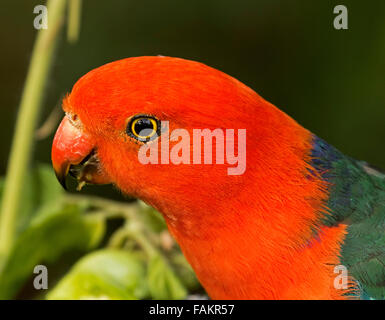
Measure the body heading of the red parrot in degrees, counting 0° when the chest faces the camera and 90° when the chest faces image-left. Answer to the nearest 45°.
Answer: approximately 90°

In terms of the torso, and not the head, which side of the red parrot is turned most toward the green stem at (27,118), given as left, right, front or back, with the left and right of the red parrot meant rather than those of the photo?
front

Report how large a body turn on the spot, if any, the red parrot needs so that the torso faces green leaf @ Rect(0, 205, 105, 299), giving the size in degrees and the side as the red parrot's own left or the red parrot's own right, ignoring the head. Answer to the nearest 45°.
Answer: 0° — it already faces it
